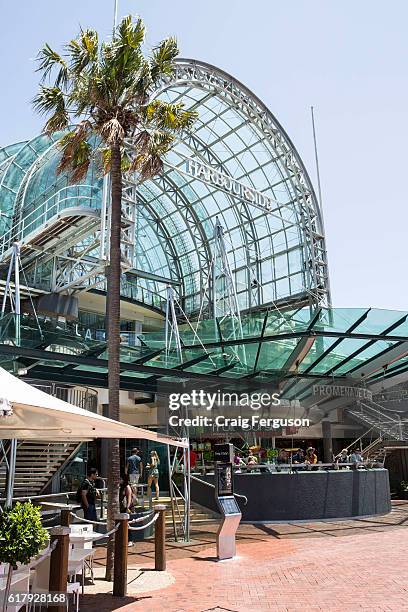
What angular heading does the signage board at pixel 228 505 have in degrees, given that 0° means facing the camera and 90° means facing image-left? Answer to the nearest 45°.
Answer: approximately 0°

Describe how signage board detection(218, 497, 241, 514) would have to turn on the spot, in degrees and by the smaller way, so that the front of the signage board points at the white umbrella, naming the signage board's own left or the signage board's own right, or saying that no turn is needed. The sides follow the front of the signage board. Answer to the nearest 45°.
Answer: approximately 90° to the signage board's own right
